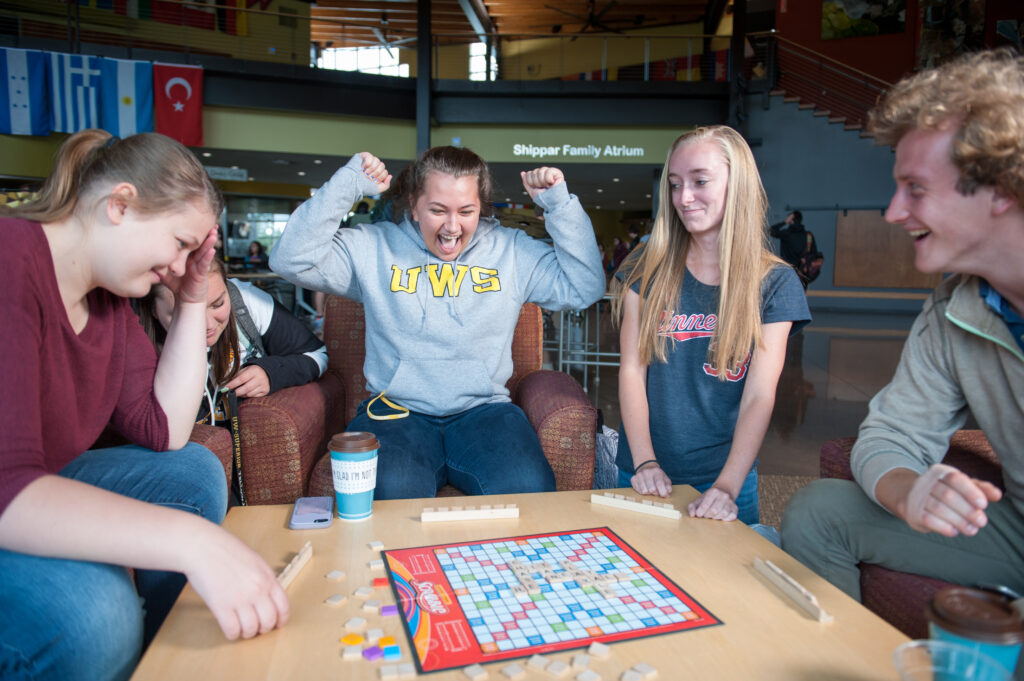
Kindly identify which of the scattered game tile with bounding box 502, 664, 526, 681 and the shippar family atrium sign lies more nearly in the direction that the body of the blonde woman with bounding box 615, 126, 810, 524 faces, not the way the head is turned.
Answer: the scattered game tile

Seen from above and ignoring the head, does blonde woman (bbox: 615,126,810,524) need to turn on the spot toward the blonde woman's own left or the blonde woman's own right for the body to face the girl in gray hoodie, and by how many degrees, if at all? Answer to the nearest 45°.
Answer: approximately 45° to the blonde woman's own right

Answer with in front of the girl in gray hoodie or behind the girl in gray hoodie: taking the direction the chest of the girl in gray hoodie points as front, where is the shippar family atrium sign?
behind

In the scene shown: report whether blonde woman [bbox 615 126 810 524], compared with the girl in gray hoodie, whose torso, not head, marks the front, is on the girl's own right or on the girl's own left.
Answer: on the girl's own left

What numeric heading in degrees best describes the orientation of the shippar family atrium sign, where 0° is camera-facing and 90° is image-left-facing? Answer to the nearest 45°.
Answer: approximately 0°

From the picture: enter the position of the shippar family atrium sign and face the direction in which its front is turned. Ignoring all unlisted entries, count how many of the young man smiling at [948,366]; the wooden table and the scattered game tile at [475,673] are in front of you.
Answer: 3

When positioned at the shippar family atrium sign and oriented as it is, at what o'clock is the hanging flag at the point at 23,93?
The hanging flag is roughly at 2 o'clock from the shippar family atrium sign.

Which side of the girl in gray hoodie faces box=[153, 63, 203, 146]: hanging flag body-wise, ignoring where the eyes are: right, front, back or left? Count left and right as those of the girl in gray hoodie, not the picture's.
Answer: back

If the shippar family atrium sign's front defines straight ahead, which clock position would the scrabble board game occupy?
The scrabble board game is roughly at 12 o'clock from the shippar family atrium sign.
